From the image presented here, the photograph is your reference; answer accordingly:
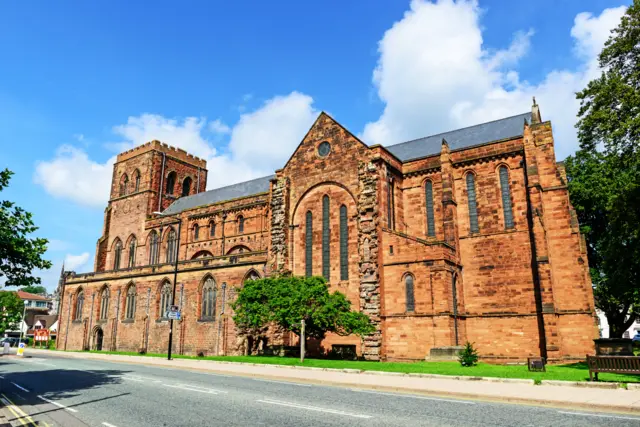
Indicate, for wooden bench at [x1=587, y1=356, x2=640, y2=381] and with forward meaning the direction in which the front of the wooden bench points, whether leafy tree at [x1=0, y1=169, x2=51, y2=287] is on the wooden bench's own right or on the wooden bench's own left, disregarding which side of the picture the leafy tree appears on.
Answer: on the wooden bench's own right

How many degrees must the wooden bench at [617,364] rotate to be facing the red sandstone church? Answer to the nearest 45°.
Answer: approximately 135° to its right

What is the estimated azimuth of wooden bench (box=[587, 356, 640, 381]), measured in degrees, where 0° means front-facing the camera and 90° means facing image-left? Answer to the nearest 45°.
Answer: approximately 0°
